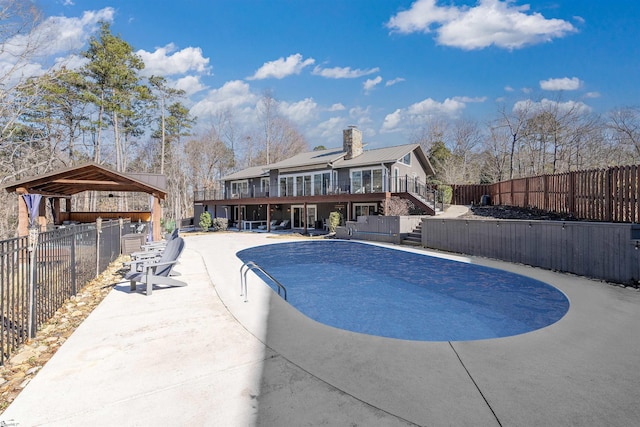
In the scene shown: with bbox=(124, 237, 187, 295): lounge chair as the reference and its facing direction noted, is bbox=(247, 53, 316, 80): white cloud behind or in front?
behind

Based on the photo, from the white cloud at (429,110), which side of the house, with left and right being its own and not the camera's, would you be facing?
back

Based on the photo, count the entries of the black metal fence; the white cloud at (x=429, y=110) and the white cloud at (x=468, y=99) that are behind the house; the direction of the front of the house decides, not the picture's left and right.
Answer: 2

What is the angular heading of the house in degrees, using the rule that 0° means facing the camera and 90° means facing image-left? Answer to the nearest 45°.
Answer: approximately 45°

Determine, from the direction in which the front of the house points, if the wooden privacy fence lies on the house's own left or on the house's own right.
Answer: on the house's own left
